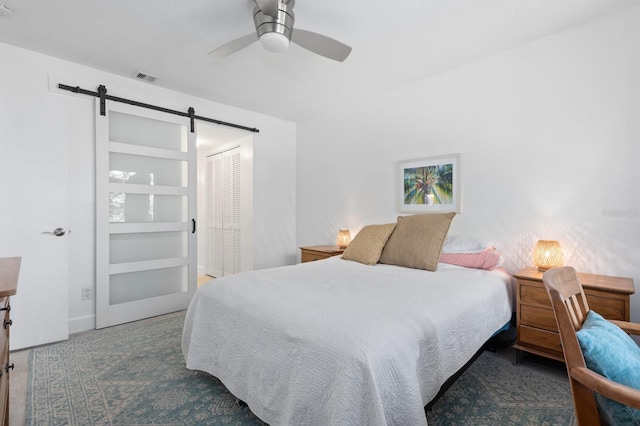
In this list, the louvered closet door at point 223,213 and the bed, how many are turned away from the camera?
0

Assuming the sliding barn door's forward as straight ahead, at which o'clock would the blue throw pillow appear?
The blue throw pillow is roughly at 1 o'clock from the sliding barn door.

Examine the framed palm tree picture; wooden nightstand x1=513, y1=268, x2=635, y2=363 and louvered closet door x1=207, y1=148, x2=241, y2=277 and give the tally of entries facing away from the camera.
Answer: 0

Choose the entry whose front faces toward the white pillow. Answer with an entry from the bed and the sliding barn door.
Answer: the sliding barn door

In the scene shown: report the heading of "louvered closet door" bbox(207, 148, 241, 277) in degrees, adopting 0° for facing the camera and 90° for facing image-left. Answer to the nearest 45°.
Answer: approximately 45°

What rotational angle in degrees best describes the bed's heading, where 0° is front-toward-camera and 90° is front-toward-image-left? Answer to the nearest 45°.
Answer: approximately 45°

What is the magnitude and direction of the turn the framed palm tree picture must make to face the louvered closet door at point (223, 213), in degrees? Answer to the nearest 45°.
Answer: approximately 45° to its right

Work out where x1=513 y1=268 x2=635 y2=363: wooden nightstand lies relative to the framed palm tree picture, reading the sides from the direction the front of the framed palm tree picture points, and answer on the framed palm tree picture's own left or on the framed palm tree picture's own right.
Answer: on the framed palm tree picture's own left

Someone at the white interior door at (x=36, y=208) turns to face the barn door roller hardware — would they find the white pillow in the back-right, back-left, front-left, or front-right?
front-right

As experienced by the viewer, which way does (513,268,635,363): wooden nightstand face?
facing the viewer and to the left of the viewer

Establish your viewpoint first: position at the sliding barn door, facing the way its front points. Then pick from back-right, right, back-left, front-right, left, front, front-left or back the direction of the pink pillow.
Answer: front

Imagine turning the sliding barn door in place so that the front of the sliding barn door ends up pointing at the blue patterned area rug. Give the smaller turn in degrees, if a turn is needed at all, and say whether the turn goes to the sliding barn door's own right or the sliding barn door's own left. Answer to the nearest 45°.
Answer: approximately 45° to the sliding barn door's own right

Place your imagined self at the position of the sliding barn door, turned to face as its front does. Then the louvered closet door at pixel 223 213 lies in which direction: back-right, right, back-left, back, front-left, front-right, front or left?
left

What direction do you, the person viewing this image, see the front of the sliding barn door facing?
facing the viewer and to the right of the viewer

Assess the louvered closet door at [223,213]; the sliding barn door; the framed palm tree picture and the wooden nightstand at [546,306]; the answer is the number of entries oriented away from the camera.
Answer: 0

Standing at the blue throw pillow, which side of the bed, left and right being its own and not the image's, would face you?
left

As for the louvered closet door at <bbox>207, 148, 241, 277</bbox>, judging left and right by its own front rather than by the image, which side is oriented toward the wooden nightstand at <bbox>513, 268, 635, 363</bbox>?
left
